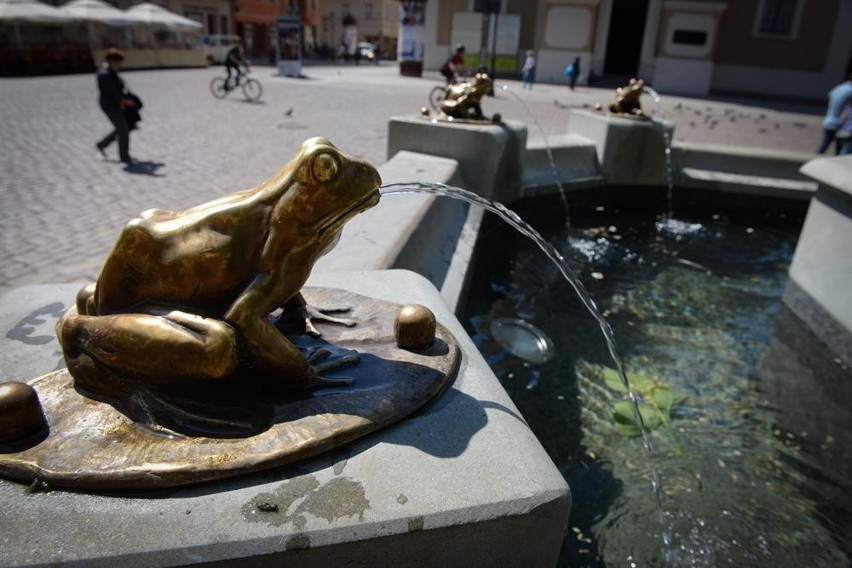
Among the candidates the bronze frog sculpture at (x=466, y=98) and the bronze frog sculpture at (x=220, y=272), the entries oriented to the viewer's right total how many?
2

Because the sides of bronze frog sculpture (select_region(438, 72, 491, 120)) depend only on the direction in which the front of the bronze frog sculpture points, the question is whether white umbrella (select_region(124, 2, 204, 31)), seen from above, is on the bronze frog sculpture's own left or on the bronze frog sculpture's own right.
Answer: on the bronze frog sculpture's own left

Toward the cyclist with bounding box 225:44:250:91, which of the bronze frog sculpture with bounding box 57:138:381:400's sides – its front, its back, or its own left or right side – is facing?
left

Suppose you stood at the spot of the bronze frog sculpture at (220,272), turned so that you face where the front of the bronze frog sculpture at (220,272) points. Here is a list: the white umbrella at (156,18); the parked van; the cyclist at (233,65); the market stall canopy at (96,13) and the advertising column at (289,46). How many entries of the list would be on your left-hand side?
5

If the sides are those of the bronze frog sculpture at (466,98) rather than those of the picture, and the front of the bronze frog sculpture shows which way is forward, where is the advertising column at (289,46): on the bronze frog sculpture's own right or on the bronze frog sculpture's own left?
on the bronze frog sculpture's own left

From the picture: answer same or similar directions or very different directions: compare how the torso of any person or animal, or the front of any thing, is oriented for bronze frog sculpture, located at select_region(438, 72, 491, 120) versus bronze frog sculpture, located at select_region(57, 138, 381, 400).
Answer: same or similar directions

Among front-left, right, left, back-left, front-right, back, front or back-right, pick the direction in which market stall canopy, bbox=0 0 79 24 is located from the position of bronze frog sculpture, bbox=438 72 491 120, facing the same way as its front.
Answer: back-left

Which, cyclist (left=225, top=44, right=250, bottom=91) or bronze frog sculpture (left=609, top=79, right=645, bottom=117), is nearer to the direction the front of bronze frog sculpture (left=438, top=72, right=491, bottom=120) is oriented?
the bronze frog sculpture

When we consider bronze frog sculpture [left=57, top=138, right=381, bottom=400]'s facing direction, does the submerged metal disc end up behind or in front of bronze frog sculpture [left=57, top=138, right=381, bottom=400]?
in front

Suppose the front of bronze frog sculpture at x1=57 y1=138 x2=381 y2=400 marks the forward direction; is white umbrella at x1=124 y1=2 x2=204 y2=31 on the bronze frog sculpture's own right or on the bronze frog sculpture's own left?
on the bronze frog sculpture's own left

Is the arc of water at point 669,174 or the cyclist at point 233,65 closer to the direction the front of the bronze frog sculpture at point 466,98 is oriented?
the arc of water

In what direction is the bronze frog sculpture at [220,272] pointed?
to the viewer's right

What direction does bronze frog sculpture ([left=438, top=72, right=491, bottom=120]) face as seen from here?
to the viewer's right

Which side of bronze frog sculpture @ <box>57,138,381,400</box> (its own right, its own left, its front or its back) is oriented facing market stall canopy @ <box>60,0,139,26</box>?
left
